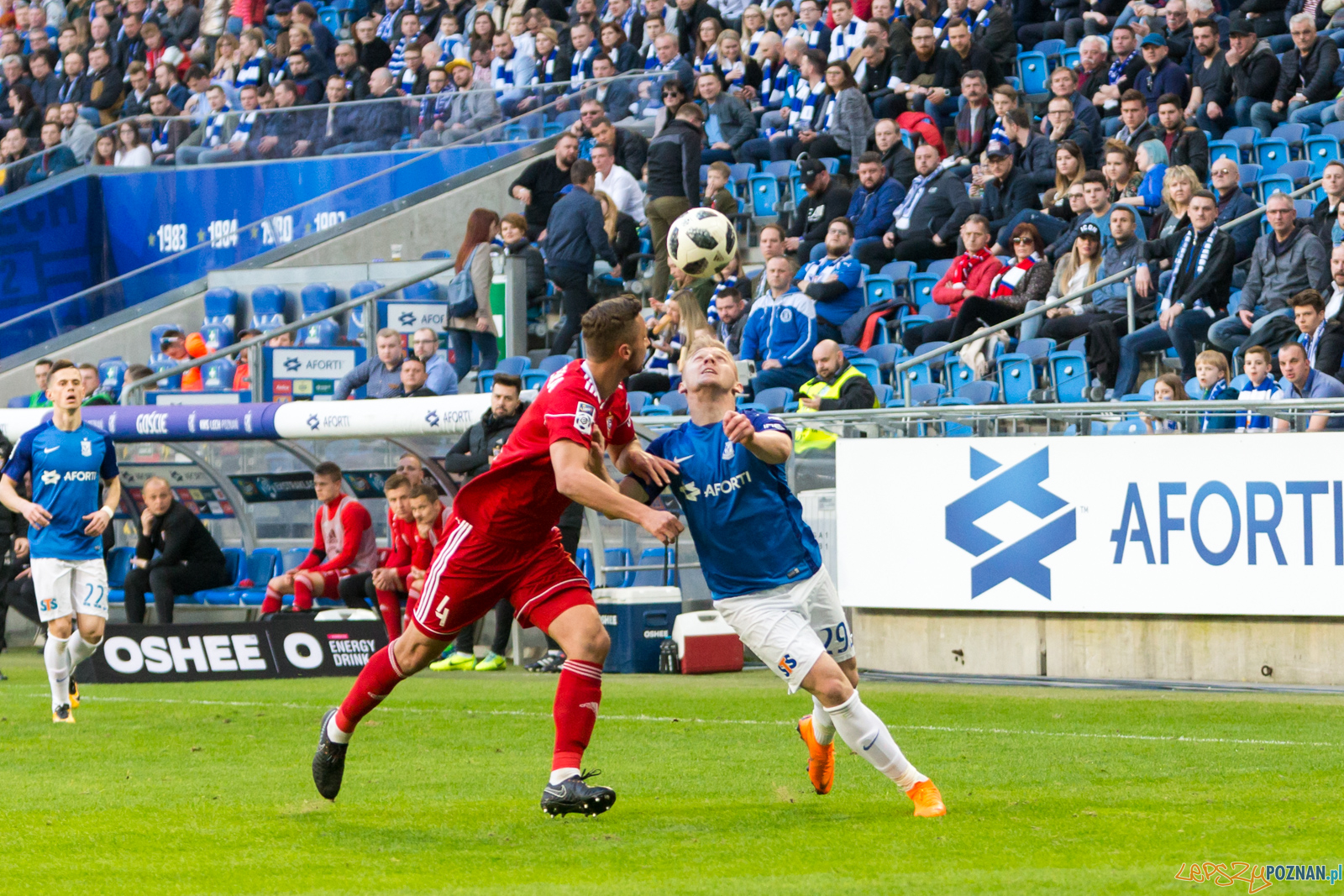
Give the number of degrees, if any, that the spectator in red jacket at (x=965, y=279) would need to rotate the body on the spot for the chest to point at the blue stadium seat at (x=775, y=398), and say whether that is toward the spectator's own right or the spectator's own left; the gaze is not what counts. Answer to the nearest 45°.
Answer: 0° — they already face it

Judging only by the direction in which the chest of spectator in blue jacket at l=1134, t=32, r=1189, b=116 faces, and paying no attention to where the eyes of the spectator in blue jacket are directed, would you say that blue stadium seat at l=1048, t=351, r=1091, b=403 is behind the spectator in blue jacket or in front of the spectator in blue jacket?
in front

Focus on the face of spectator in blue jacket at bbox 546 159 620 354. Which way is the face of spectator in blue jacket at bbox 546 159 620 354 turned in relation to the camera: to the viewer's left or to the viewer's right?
to the viewer's right

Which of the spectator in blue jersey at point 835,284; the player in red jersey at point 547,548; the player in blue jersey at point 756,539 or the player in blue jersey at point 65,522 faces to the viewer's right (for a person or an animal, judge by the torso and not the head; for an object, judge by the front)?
the player in red jersey

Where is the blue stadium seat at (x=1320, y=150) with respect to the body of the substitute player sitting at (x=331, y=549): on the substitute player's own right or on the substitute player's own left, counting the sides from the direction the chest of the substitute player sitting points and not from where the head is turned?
on the substitute player's own left

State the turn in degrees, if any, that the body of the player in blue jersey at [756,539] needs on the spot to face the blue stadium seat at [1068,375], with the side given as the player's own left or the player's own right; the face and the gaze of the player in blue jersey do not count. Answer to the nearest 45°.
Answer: approximately 180°

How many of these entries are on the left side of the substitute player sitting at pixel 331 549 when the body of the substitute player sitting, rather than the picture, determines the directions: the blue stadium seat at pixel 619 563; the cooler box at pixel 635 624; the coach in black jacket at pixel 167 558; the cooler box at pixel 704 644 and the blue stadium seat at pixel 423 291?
3

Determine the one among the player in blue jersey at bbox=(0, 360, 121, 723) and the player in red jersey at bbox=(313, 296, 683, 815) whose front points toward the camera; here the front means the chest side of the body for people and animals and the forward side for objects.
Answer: the player in blue jersey

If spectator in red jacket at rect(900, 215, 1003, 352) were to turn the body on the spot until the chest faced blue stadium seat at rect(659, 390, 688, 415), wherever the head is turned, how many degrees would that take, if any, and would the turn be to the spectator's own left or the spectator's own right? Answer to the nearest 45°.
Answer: approximately 45° to the spectator's own right

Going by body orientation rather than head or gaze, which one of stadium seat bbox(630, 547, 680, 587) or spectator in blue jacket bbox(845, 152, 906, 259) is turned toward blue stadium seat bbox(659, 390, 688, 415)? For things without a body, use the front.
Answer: the spectator in blue jacket

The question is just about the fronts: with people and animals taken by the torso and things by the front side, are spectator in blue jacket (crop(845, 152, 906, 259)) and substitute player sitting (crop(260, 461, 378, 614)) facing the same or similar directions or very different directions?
same or similar directions

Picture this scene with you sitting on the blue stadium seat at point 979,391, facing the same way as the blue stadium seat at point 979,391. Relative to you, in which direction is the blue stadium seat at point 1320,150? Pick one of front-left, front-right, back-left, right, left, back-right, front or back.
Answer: back

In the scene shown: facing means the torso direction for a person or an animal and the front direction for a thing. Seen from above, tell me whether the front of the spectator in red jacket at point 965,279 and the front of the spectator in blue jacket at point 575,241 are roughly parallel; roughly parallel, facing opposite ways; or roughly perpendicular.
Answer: roughly parallel, facing opposite ways

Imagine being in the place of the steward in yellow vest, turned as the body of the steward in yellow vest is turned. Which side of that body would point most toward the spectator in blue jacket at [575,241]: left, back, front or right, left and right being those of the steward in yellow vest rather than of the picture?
right

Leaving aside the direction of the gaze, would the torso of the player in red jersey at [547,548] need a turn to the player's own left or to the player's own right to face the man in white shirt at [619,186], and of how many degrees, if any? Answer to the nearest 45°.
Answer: approximately 90° to the player's own left
